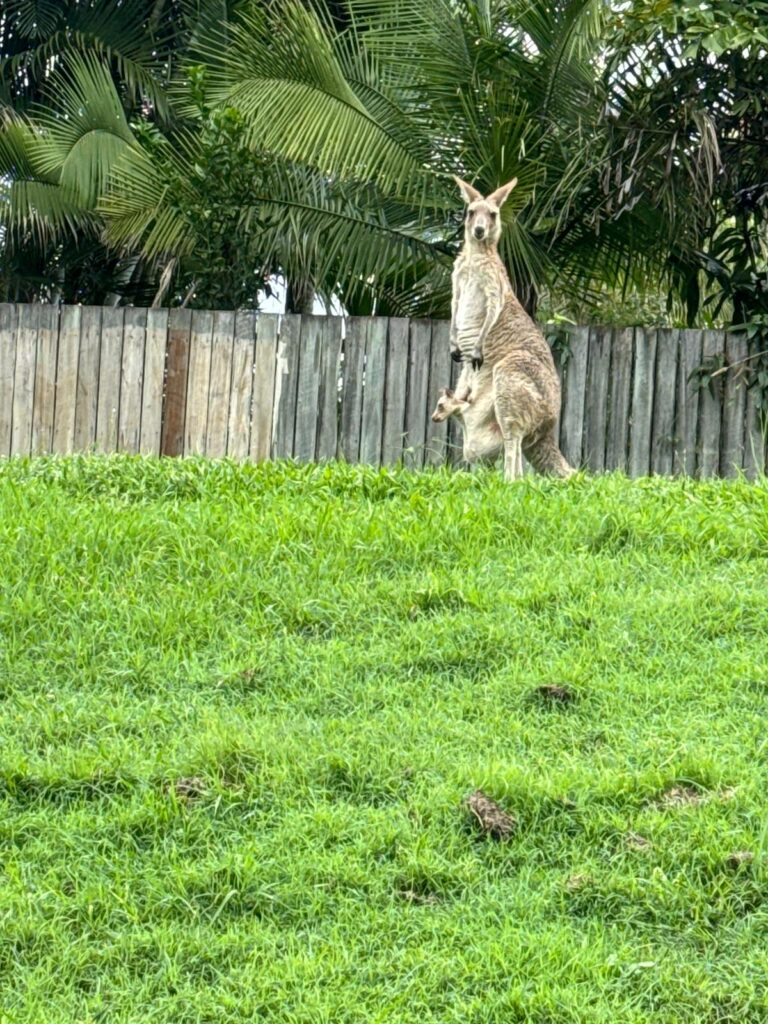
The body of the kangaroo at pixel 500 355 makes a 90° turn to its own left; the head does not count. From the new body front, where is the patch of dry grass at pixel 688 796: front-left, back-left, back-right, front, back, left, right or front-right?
front-right

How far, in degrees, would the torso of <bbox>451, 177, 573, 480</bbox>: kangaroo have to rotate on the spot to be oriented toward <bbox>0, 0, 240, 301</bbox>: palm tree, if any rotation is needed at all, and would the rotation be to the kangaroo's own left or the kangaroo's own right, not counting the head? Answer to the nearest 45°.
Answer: approximately 90° to the kangaroo's own right

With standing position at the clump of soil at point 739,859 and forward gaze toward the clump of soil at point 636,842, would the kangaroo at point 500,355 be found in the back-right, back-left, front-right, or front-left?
front-right
